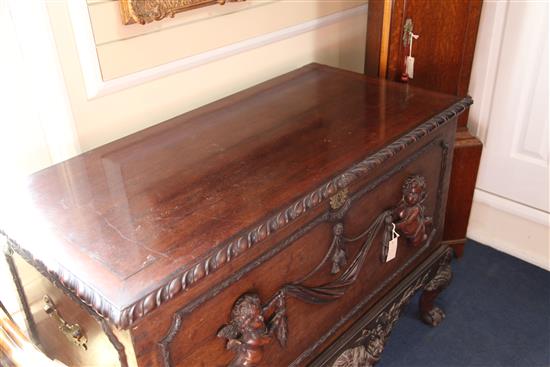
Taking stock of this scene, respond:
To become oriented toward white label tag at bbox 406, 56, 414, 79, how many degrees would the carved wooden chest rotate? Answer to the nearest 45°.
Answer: approximately 90° to its left

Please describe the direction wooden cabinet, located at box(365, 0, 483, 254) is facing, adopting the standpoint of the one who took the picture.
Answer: facing the viewer and to the left of the viewer

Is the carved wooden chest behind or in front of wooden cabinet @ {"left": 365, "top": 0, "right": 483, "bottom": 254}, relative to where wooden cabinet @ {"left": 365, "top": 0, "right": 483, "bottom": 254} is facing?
in front

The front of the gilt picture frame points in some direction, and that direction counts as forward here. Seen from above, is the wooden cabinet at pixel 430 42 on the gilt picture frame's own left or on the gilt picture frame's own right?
on the gilt picture frame's own left

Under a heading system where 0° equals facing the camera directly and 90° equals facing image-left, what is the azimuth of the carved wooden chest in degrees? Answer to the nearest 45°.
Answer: approximately 315°

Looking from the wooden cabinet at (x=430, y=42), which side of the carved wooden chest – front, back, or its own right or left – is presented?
left

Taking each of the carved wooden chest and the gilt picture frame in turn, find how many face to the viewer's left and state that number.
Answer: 0

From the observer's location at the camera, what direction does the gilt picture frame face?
facing the viewer and to the right of the viewer

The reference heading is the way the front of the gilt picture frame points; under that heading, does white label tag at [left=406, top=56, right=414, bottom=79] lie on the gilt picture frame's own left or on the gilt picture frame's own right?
on the gilt picture frame's own left

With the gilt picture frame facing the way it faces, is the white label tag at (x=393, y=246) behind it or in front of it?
in front
